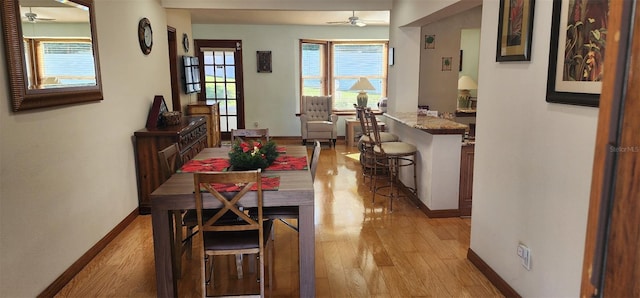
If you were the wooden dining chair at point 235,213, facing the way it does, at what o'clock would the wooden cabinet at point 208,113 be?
The wooden cabinet is roughly at 12 o'clock from the wooden dining chair.

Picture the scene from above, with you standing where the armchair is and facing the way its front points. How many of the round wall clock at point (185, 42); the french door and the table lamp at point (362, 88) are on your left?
1

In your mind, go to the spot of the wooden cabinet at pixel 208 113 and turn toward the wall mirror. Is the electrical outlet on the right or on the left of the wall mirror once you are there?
left

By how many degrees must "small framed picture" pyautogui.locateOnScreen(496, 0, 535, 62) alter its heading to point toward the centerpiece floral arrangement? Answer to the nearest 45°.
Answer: approximately 45° to its right

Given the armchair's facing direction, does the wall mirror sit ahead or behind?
ahead

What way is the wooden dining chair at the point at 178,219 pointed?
to the viewer's right

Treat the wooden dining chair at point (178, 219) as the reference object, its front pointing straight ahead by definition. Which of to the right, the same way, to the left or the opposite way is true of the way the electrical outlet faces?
the opposite way

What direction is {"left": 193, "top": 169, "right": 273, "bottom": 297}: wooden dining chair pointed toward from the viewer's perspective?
away from the camera

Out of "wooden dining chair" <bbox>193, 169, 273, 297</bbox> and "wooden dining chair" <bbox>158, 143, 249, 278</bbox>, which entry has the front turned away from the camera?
"wooden dining chair" <bbox>193, 169, 273, 297</bbox>

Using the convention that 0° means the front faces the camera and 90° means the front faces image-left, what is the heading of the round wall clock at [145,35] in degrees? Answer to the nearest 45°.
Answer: approximately 315°

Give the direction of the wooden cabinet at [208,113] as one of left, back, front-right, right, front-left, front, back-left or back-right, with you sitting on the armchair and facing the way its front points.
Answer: front-right

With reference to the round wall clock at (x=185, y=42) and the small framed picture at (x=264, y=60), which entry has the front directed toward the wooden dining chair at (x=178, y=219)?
the small framed picture

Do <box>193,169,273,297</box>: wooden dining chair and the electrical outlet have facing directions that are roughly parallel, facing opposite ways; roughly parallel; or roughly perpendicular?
roughly perpendicular

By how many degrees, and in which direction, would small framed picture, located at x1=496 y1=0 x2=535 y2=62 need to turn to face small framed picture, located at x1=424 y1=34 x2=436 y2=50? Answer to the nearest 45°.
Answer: approximately 135° to its right

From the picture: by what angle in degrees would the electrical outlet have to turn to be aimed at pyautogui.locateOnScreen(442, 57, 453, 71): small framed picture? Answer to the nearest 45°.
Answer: approximately 135° to its right

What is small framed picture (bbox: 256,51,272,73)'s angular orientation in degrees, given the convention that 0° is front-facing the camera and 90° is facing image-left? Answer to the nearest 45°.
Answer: approximately 0°

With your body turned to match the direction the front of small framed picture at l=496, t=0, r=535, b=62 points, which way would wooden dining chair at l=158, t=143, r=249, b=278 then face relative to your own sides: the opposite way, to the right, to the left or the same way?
the opposite way

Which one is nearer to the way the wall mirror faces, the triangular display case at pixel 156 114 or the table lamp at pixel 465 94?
the table lamp

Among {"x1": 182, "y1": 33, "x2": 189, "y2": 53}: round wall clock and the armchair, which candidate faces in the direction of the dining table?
the armchair
